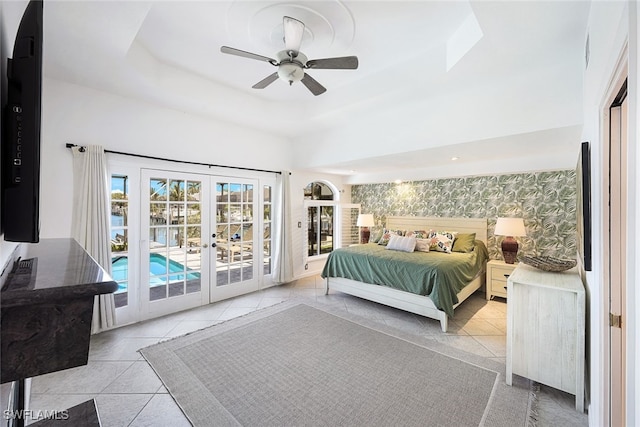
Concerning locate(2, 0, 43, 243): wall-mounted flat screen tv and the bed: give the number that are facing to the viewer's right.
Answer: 1

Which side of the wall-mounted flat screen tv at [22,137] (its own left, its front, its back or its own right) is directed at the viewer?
right

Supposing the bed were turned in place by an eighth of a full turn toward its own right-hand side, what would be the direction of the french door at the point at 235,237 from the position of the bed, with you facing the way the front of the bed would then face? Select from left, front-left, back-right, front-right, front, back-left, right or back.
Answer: front

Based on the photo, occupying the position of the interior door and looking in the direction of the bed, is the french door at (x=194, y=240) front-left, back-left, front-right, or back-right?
front-left

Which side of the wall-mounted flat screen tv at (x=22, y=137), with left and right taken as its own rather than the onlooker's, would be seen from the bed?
front

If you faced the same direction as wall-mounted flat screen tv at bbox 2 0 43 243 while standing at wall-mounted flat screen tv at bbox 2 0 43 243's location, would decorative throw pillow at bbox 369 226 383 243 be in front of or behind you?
in front

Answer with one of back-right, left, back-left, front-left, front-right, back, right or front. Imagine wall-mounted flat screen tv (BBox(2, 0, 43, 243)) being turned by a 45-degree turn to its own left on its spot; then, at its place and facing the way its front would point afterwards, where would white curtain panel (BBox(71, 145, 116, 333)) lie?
front-left

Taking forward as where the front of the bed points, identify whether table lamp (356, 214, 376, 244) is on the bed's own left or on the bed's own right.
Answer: on the bed's own right

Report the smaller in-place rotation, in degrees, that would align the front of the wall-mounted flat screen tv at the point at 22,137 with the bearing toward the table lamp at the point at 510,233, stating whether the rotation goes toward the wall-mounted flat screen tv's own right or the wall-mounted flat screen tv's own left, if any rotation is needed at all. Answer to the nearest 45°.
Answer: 0° — it already faces it

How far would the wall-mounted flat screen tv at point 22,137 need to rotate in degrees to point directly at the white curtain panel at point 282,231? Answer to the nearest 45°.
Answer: approximately 45° to its left

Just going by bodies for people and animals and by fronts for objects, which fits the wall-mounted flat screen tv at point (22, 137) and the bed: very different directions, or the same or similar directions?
very different directions

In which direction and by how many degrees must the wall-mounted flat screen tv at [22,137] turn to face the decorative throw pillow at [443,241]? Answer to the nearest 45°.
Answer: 0° — it already faces it

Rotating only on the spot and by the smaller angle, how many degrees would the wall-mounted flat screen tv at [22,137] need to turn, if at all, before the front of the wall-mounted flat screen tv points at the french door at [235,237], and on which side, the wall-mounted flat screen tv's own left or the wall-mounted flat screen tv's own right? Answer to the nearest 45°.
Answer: approximately 45° to the wall-mounted flat screen tv's own left

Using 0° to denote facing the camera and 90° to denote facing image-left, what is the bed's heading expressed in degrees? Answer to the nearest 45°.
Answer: approximately 45°

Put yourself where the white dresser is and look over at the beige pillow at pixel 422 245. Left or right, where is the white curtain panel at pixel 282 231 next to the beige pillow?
left

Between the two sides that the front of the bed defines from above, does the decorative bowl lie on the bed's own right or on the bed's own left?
on the bed's own left
